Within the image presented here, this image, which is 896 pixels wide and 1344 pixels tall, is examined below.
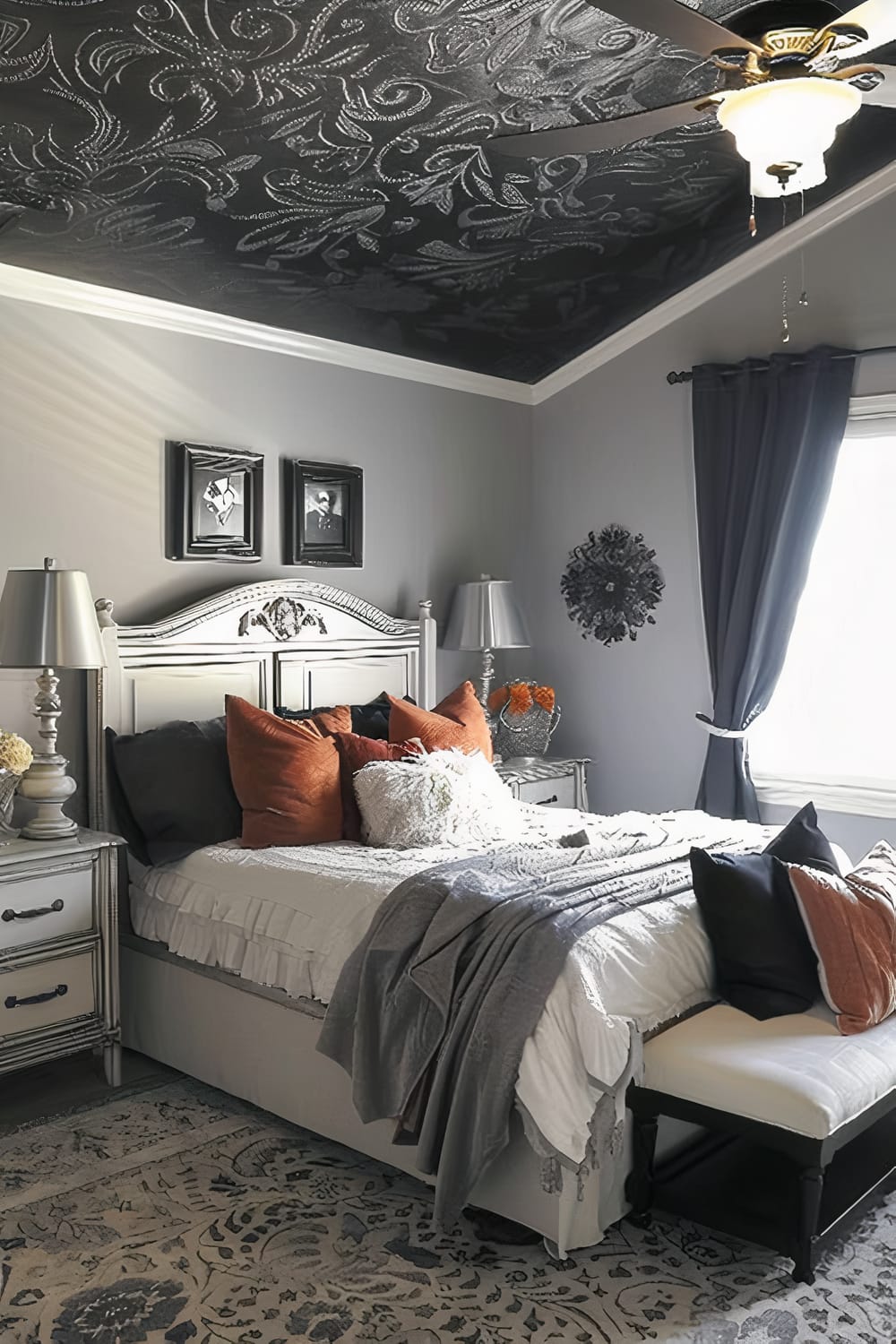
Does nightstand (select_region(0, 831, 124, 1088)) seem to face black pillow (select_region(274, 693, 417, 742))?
no

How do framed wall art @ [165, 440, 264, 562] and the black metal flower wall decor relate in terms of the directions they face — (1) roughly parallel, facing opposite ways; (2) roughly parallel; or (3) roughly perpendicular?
roughly perpendicular

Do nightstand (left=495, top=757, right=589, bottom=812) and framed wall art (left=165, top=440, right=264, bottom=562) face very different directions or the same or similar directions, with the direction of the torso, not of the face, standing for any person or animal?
same or similar directions

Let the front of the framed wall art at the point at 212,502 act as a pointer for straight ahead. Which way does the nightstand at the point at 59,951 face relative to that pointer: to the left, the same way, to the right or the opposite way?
the same way

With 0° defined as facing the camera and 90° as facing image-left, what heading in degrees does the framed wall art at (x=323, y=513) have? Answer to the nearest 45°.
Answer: approximately 315°

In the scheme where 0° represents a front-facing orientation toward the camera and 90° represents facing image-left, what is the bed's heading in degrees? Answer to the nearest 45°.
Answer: approximately 315°

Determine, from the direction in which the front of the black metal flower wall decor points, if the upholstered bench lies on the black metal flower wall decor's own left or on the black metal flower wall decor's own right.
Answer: on the black metal flower wall decor's own left

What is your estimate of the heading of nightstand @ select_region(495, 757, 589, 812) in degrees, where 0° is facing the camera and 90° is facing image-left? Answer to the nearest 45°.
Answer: approximately 315°

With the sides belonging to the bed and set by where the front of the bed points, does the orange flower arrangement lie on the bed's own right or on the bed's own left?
on the bed's own left

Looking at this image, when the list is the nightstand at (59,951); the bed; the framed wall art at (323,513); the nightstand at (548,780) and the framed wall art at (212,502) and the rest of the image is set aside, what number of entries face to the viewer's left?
0

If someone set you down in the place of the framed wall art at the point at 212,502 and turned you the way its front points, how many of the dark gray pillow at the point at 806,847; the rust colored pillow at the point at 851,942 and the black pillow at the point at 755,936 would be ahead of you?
3

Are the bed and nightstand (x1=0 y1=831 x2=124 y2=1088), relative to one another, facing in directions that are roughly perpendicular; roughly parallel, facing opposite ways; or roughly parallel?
roughly parallel
